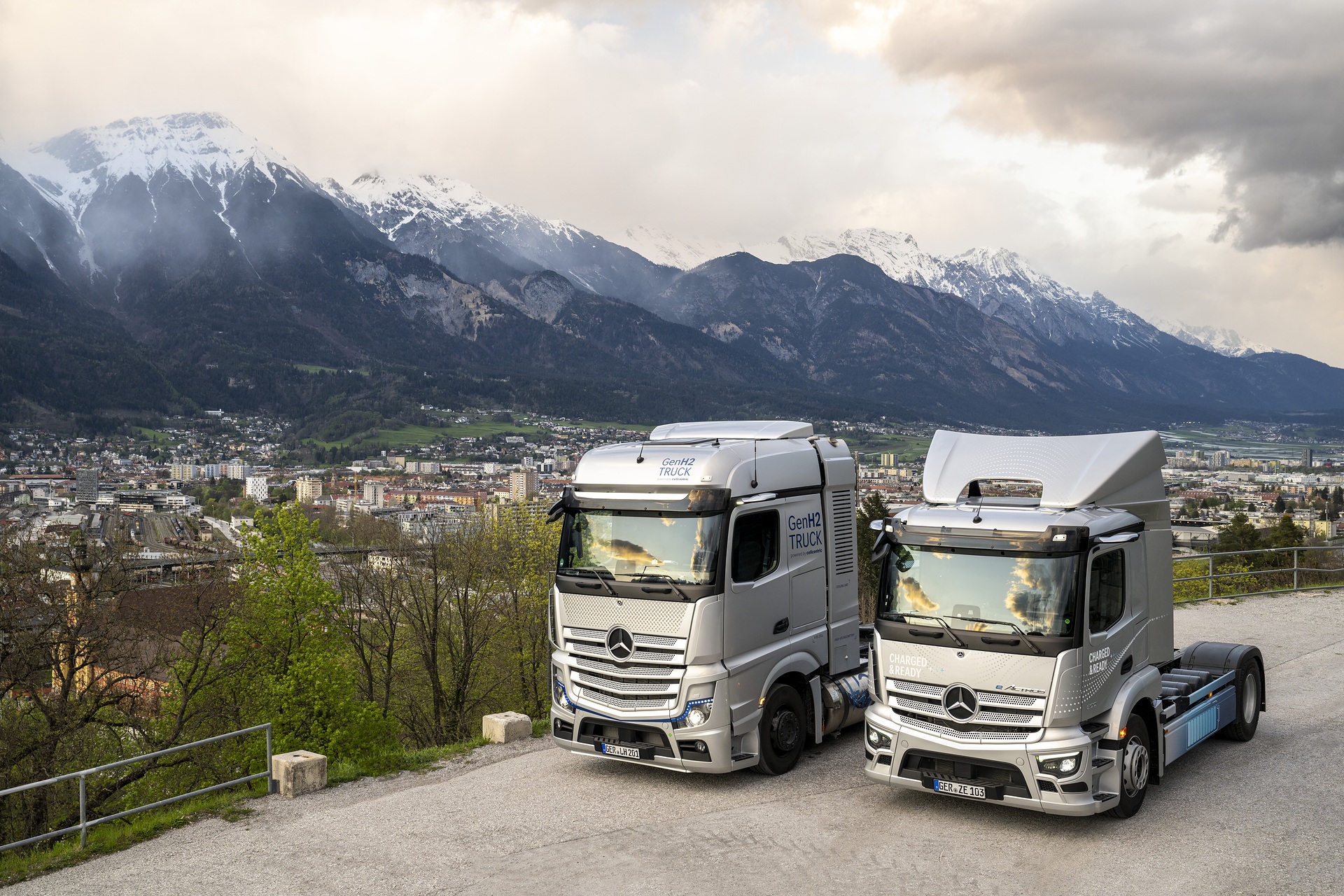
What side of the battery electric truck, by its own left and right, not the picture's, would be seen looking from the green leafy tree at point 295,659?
right

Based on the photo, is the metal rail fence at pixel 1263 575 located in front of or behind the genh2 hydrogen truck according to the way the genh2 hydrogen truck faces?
behind

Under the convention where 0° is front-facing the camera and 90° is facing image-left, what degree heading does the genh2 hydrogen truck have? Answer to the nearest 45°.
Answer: approximately 45°

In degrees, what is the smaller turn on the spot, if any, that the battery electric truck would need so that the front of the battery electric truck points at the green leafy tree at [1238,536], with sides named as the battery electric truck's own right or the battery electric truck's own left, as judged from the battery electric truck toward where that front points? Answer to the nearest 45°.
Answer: approximately 135° to the battery electric truck's own right

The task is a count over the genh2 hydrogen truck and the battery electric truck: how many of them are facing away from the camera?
0

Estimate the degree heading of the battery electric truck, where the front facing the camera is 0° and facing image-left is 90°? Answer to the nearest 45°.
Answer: approximately 45°

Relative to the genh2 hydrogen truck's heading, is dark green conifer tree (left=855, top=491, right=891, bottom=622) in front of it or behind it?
behind

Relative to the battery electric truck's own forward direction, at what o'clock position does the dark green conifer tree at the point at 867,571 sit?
The dark green conifer tree is roughly at 4 o'clock from the battery electric truck.

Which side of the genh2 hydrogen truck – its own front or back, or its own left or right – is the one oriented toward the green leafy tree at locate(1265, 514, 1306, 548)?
back

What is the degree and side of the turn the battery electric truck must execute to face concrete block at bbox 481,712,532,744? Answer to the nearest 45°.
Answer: approximately 45° to its right
